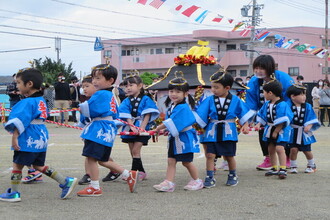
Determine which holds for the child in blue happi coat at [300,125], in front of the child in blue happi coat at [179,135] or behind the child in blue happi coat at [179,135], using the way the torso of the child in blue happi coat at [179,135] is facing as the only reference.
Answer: behind

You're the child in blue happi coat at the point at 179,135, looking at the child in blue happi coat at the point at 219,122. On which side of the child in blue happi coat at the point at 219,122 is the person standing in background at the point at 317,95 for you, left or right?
left

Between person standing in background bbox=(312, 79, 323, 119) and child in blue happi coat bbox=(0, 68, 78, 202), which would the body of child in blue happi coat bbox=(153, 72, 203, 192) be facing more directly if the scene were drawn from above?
the child in blue happi coat

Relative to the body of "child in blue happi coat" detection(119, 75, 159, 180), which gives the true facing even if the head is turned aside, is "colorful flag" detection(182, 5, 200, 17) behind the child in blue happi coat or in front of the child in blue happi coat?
behind

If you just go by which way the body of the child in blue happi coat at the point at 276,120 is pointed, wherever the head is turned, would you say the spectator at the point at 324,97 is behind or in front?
behind

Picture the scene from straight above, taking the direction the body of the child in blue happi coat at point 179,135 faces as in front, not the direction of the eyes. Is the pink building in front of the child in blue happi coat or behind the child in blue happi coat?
behind

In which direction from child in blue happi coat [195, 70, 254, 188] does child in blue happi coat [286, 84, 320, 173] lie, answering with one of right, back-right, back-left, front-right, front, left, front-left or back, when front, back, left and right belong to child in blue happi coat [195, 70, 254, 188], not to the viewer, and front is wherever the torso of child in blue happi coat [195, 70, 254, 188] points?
back-left
